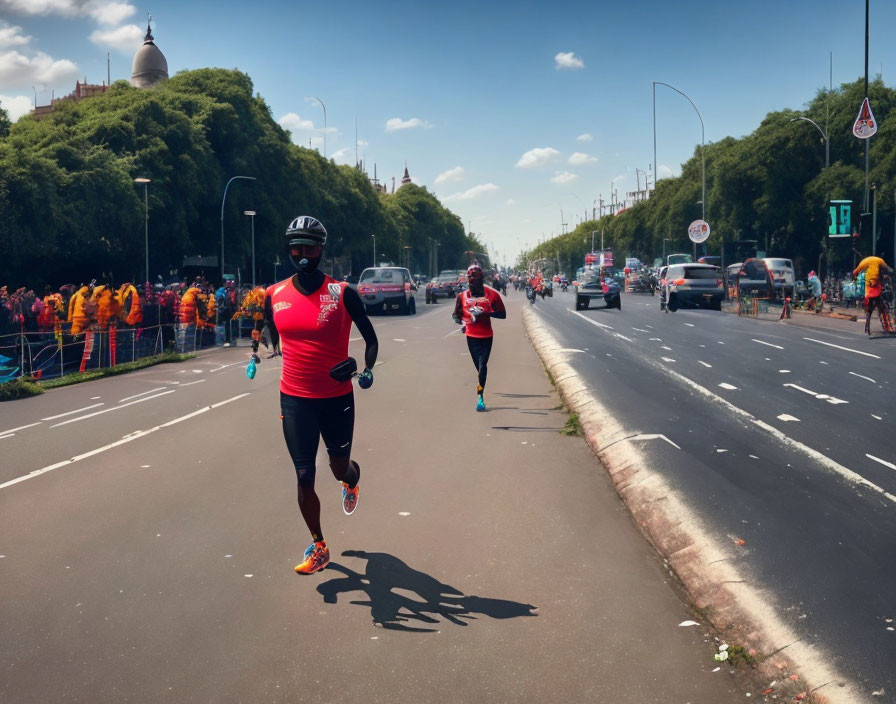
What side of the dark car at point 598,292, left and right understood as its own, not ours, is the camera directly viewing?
back

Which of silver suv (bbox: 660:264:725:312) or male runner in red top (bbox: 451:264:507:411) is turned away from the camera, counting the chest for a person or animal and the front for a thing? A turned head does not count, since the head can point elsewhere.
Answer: the silver suv

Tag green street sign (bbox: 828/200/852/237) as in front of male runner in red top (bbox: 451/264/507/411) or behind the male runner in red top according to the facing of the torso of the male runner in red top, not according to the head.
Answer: behind

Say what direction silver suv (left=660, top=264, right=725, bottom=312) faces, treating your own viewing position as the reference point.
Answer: facing away from the viewer

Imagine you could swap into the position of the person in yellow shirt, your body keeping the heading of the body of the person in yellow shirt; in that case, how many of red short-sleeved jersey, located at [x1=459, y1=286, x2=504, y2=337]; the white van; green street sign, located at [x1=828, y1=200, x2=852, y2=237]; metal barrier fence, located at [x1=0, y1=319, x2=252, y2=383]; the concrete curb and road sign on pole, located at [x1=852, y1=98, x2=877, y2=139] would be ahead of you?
3

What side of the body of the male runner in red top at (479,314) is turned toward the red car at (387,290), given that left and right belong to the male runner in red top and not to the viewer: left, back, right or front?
back
